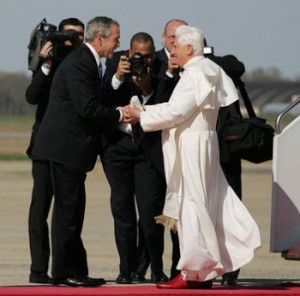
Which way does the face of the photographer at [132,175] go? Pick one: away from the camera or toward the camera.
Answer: toward the camera

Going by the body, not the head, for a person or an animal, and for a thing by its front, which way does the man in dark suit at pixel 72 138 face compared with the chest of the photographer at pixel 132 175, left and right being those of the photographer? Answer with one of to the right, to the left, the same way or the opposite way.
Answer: to the left

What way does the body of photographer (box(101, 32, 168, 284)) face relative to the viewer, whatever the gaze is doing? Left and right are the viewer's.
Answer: facing the viewer

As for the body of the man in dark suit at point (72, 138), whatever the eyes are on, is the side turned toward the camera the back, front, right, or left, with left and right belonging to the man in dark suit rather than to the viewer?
right

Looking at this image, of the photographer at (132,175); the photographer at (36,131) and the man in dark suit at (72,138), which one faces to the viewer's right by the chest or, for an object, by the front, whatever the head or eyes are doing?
the man in dark suit

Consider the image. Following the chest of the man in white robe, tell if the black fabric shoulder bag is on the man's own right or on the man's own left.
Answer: on the man's own right

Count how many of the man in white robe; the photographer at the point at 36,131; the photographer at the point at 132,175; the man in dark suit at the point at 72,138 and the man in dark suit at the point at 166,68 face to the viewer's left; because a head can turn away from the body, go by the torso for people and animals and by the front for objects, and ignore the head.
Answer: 1

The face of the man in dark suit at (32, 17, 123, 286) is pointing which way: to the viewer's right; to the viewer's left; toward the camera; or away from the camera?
to the viewer's right

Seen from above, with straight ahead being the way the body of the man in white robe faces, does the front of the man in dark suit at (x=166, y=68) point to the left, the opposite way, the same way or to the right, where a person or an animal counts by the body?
to the left

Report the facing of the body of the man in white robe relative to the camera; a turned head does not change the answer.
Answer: to the viewer's left

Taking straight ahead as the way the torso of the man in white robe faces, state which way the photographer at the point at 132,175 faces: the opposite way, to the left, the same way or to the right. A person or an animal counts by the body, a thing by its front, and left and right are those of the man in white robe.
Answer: to the left

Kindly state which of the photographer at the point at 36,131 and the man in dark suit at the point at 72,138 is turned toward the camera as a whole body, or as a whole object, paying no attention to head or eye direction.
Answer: the photographer

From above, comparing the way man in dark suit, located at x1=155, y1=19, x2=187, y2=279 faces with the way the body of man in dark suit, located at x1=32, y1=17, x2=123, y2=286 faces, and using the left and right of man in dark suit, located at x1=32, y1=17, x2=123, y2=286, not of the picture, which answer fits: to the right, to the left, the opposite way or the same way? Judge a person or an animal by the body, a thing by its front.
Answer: to the right
